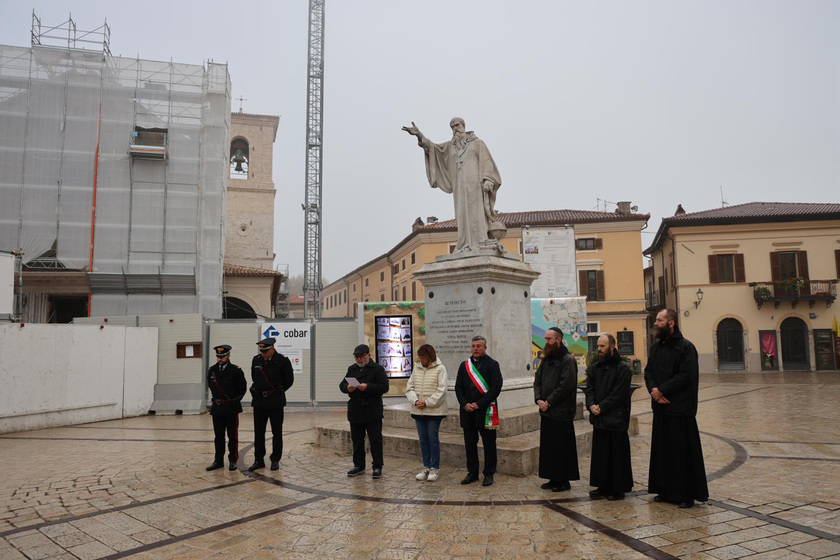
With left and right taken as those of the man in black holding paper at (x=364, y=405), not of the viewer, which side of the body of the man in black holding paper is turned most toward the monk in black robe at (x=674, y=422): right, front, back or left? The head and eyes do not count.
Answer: left

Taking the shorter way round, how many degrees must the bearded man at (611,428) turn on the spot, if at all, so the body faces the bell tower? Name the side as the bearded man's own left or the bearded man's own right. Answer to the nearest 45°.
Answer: approximately 90° to the bearded man's own right

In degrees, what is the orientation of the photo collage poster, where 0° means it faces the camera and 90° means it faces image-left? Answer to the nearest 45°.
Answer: approximately 0°

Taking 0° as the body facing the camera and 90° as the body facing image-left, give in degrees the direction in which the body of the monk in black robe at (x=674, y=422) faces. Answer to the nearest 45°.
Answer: approximately 45°

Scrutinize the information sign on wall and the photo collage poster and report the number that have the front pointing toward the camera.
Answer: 2

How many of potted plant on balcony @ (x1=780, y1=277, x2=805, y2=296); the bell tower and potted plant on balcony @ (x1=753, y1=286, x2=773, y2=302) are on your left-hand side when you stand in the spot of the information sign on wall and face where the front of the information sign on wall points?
2

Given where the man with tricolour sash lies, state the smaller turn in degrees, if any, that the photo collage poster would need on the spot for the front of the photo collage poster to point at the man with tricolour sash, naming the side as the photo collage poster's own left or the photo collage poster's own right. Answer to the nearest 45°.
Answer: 0° — it already faces them
